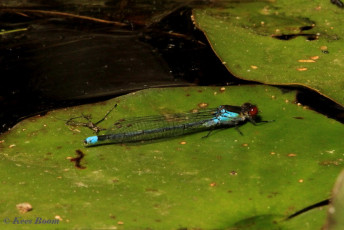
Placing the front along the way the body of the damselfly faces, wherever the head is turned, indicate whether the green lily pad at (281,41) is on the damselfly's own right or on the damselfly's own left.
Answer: on the damselfly's own left

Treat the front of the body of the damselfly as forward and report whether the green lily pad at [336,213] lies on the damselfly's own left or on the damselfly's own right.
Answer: on the damselfly's own right

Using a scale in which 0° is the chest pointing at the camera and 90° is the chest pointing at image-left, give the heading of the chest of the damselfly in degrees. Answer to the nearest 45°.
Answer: approximately 270°
